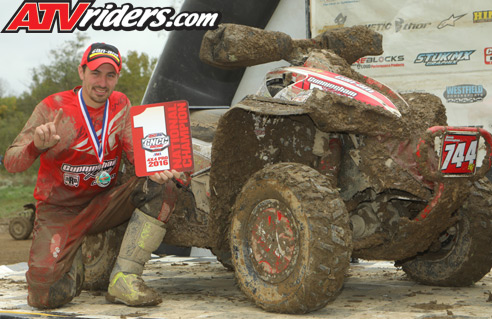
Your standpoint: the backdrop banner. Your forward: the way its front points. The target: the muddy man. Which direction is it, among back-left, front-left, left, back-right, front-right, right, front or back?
front-right

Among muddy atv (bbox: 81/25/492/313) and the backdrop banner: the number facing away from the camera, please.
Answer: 0

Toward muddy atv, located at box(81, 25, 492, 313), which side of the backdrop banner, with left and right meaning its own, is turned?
front
